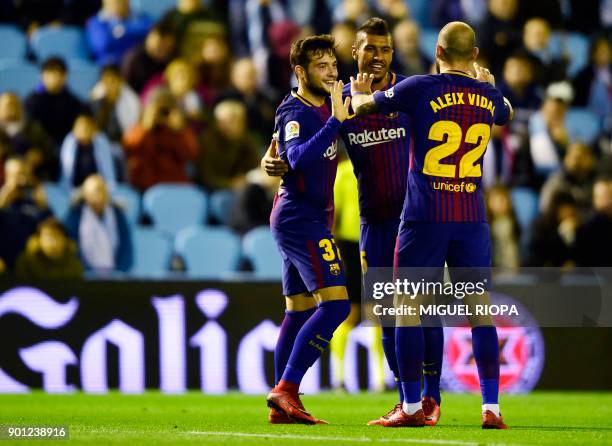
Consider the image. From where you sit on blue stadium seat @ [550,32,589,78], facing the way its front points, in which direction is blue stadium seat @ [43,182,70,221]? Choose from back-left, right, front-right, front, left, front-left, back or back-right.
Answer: front-right

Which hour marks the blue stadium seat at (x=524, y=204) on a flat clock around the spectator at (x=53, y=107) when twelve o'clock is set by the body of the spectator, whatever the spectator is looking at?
The blue stadium seat is roughly at 9 o'clock from the spectator.

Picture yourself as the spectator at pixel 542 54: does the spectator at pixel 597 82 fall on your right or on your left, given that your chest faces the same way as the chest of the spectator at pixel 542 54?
on your left

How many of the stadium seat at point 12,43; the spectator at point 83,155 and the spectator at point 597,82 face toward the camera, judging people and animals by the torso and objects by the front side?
3

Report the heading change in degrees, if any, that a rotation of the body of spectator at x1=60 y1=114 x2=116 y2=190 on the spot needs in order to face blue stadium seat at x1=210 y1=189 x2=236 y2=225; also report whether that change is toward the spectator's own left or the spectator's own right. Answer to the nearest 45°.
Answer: approximately 90° to the spectator's own left

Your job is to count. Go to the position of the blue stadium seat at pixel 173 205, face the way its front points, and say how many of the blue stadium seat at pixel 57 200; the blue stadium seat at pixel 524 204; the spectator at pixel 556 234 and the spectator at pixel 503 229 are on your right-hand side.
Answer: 1

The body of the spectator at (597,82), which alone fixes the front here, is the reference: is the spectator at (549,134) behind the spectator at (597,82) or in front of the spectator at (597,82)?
in front

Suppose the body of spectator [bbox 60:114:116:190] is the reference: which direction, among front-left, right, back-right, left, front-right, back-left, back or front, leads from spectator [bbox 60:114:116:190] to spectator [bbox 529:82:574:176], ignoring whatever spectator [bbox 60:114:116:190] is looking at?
left

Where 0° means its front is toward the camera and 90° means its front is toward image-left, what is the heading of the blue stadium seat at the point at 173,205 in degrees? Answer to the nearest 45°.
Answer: approximately 0°
